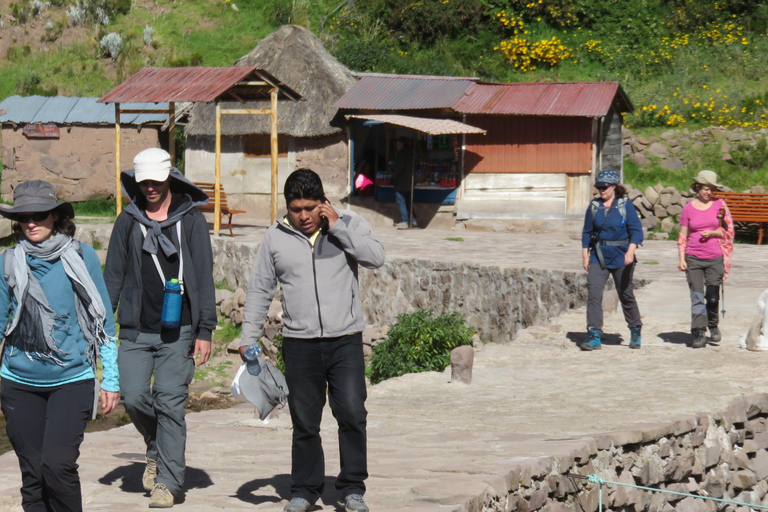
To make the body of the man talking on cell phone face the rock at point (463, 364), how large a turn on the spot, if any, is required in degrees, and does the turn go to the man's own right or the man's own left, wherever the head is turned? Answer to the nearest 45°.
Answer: approximately 180°

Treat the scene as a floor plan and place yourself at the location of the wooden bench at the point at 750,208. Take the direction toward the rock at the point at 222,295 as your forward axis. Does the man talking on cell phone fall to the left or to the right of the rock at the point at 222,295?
left

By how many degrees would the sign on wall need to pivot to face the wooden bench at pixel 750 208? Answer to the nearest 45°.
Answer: approximately 45° to its left

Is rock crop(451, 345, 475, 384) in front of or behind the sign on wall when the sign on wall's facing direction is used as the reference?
in front

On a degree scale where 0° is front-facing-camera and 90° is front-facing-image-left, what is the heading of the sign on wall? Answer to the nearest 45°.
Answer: approximately 0°

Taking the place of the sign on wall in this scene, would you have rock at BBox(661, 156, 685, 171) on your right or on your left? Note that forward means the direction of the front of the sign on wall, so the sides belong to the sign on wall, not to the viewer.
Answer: on your left

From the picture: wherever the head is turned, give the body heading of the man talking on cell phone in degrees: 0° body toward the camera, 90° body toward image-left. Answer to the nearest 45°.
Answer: approximately 0°

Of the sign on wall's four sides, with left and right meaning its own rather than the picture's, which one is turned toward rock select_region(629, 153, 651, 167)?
left
